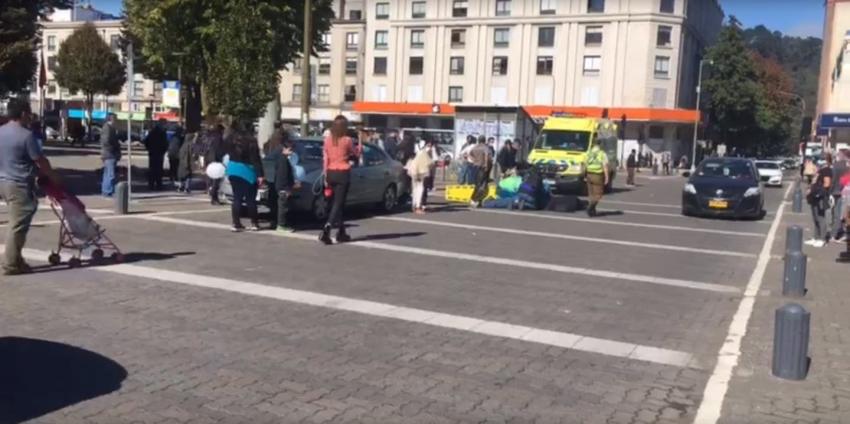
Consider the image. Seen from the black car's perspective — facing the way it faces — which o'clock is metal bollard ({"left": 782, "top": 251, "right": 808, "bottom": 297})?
The metal bollard is roughly at 12 o'clock from the black car.

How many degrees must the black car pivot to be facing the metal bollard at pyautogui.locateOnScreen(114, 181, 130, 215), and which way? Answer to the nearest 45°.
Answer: approximately 45° to its right

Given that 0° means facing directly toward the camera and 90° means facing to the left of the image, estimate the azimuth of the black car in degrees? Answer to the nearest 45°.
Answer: approximately 0°

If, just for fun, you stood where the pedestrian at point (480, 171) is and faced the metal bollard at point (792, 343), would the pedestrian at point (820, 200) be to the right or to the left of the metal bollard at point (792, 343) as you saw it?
left

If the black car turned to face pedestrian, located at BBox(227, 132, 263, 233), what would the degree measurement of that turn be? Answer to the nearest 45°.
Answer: approximately 45° to its right

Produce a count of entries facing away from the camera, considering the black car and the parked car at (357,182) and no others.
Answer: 0

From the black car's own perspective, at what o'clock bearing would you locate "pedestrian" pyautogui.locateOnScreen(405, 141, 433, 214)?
The pedestrian is roughly at 2 o'clock from the black car.

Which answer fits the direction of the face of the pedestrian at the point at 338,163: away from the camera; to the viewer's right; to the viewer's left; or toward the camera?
away from the camera
